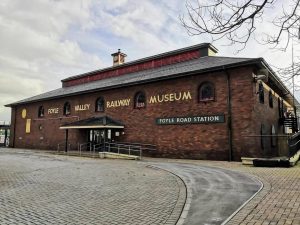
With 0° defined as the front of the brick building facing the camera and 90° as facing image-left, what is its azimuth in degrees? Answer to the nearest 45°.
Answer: approximately 45°

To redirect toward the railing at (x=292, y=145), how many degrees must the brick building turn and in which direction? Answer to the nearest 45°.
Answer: approximately 90° to its left
